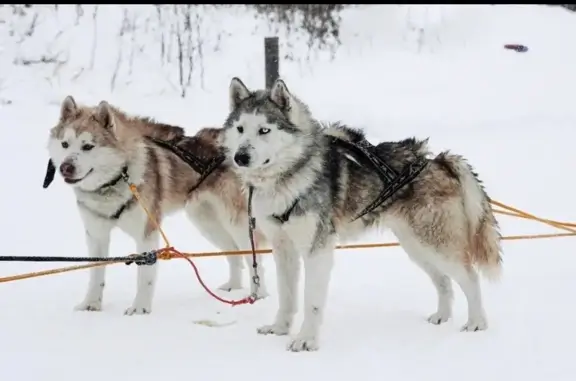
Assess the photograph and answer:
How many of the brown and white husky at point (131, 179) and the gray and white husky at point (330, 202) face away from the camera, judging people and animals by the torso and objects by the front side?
0

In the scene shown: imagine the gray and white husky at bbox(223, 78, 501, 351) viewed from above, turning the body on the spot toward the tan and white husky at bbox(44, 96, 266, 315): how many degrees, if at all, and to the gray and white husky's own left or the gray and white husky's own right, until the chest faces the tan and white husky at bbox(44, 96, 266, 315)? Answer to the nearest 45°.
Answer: approximately 45° to the gray and white husky's own right

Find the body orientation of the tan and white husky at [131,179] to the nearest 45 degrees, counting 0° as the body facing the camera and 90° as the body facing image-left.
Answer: approximately 45°

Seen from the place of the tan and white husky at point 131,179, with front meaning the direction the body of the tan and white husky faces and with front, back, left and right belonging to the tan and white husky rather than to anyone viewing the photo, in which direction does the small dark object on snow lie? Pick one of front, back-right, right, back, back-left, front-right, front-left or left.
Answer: back

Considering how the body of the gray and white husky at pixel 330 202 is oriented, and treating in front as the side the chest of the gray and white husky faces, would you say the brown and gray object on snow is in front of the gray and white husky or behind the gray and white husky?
behind

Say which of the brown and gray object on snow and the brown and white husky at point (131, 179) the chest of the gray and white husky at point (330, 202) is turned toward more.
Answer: the brown and white husky
